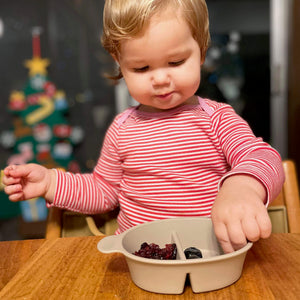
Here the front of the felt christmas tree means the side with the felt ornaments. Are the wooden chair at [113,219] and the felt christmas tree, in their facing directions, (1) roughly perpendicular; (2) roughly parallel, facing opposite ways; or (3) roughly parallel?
roughly parallel

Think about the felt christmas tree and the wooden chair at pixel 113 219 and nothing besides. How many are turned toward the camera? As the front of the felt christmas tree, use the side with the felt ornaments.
2

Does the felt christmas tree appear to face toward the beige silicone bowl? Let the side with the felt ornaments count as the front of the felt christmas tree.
yes

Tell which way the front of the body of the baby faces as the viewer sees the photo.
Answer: toward the camera

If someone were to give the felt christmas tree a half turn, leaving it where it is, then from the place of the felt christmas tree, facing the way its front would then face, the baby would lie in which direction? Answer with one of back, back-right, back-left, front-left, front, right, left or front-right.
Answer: back

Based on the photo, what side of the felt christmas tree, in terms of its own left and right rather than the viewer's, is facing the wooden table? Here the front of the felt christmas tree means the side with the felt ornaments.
front

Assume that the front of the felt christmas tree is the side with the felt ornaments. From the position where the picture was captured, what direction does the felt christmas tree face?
facing the viewer

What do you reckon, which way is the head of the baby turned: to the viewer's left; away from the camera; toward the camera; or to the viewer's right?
toward the camera
